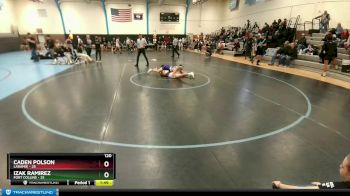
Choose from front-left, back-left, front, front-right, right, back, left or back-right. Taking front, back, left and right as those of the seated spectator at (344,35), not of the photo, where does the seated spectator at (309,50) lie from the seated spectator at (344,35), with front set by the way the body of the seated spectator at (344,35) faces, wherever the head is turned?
front

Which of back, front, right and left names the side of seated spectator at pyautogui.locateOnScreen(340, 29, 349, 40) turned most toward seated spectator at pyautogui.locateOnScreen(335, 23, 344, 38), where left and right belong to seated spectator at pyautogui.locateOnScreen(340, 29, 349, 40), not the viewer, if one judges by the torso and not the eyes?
right

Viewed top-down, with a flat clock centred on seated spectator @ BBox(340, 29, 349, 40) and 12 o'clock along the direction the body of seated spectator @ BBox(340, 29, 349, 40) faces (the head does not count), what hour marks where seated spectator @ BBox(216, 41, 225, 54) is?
seated spectator @ BBox(216, 41, 225, 54) is roughly at 1 o'clock from seated spectator @ BBox(340, 29, 349, 40).

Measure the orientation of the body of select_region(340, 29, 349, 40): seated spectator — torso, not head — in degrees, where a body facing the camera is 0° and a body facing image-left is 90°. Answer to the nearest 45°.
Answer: approximately 90°

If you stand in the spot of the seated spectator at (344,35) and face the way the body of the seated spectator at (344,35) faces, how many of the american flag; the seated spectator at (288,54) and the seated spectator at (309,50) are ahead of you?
3

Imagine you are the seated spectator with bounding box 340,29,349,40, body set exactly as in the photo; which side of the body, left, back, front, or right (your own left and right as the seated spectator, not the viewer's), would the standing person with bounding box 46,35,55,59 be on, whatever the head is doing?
front

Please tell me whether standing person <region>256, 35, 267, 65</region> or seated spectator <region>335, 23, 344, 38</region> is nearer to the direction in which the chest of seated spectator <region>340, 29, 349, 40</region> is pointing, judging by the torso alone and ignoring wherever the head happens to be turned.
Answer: the standing person

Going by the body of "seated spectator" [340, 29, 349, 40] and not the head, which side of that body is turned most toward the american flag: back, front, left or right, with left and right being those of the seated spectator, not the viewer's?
front

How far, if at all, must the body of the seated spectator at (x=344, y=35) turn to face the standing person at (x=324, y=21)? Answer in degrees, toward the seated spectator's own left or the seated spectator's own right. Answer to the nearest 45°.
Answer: approximately 45° to the seated spectator's own right

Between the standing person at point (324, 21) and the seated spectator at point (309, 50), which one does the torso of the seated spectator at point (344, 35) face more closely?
the seated spectator

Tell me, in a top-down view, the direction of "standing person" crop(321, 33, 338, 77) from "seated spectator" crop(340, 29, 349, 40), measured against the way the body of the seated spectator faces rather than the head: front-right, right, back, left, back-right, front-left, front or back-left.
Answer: left
